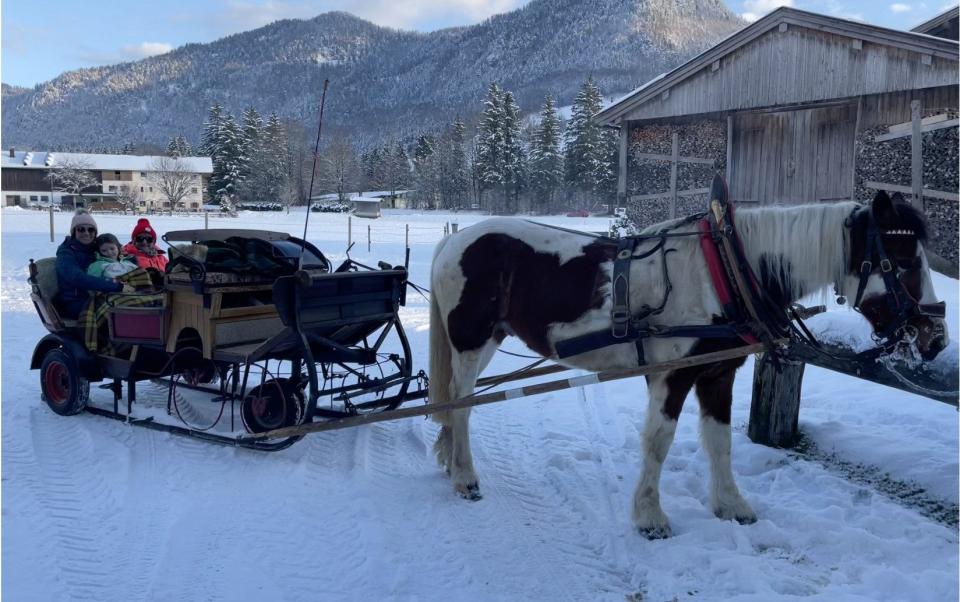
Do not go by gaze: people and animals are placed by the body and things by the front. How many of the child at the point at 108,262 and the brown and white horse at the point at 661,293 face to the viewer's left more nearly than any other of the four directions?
0

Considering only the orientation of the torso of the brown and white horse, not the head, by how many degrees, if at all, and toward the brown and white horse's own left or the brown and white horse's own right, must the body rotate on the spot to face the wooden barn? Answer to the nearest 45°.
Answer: approximately 90° to the brown and white horse's own left

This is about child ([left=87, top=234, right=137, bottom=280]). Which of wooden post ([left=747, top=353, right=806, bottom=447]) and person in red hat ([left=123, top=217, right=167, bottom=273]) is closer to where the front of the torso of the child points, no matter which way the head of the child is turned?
the wooden post

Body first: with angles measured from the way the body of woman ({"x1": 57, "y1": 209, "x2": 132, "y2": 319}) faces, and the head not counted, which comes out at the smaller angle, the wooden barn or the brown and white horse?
the brown and white horse

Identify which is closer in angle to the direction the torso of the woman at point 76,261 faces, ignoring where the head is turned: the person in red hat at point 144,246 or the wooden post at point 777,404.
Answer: the wooden post

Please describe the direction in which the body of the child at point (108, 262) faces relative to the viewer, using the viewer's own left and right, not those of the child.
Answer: facing the viewer and to the right of the viewer

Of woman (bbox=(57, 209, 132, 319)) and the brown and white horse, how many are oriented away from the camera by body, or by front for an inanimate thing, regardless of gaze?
0

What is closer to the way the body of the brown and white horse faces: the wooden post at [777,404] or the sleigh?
the wooden post

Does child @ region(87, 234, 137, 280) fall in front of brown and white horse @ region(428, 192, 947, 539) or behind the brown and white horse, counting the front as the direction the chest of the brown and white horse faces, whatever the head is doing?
behind

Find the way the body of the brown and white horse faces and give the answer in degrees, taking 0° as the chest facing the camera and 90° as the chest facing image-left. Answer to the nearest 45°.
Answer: approximately 270°

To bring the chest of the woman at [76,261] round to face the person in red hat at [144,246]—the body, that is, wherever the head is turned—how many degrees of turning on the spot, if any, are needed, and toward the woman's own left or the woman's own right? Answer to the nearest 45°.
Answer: approximately 90° to the woman's own left

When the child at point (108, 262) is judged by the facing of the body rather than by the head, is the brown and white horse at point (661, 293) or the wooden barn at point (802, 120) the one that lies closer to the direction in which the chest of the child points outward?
the brown and white horse
